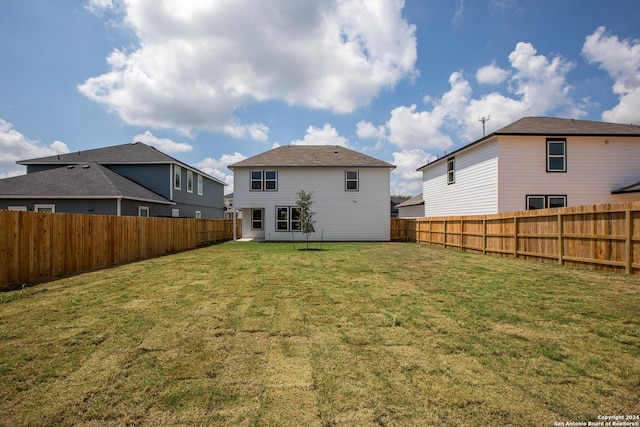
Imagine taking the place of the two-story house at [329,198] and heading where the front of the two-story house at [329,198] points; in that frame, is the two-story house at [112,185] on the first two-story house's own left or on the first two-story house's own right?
on the first two-story house's own left

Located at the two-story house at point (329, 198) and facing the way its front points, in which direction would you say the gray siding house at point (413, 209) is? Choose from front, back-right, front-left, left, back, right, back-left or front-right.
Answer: front-right

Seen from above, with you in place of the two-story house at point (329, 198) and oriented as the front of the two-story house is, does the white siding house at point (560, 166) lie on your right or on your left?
on your right

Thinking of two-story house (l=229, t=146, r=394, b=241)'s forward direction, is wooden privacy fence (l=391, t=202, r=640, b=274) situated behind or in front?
behind

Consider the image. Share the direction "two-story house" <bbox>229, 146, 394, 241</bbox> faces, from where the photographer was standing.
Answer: facing away from the viewer

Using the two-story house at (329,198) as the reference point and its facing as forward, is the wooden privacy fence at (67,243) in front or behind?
behind

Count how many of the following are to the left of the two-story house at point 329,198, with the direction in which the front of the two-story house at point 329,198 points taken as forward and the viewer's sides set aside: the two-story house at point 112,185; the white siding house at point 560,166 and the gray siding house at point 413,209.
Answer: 1

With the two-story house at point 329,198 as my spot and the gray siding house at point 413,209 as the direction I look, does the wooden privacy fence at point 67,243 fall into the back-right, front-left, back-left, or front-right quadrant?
back-right
